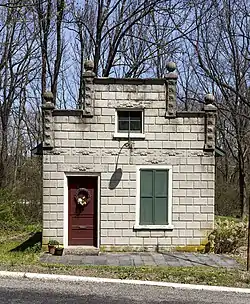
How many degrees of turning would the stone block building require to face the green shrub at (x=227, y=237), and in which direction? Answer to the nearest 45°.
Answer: approximately 90° to its left

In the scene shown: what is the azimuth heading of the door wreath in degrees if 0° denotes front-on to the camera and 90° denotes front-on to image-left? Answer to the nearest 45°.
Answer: approximately 0°

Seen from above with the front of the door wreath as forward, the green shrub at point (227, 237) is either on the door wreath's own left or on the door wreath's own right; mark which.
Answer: on the door wreath's own left
